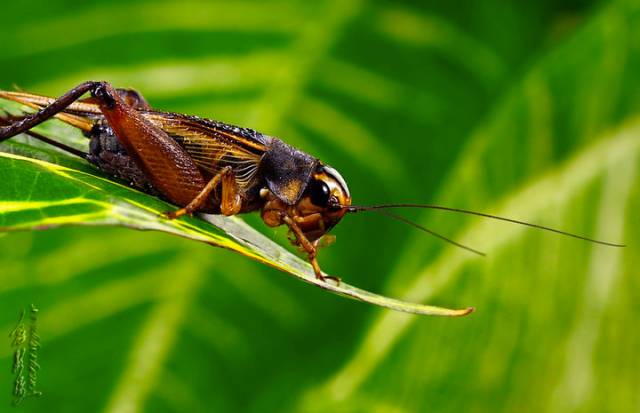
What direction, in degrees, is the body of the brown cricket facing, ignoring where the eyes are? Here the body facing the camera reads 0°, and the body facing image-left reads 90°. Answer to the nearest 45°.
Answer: approximately 270°
